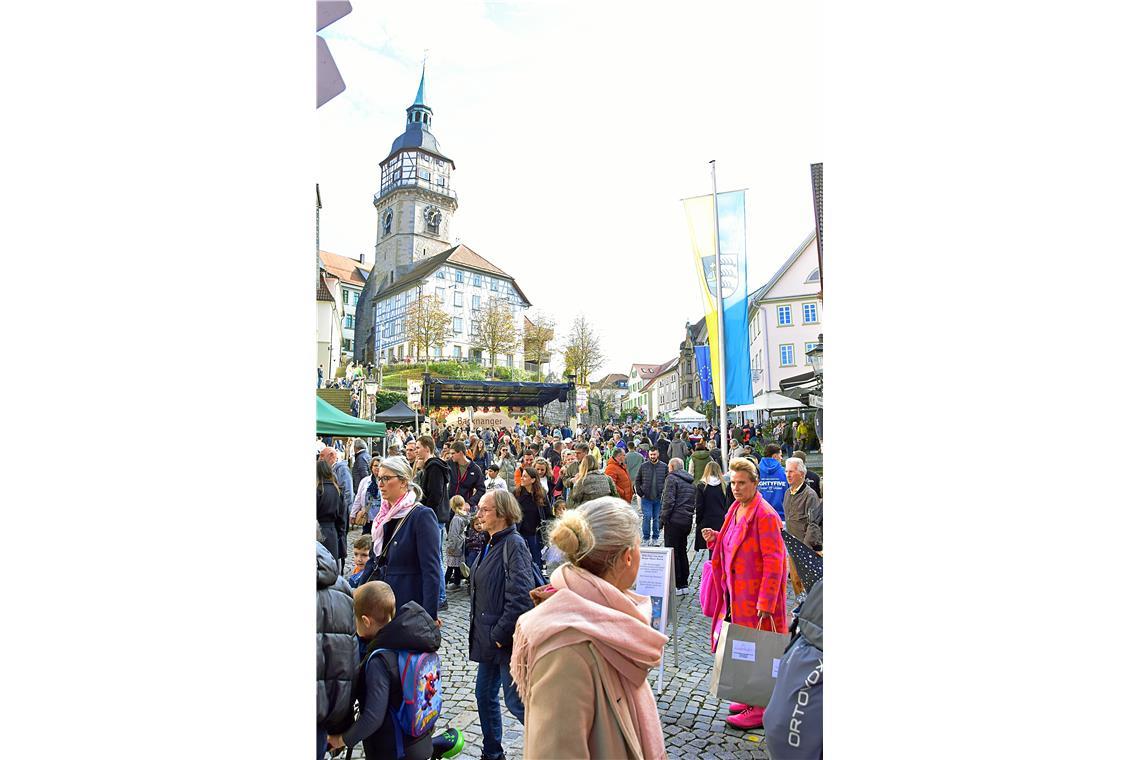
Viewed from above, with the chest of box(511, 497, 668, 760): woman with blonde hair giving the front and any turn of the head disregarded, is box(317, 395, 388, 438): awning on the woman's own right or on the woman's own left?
on the woman's own left

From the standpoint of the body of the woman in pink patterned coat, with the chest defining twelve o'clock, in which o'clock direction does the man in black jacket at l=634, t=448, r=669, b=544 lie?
The man in black jacket is roughly at 4 o'clock from the woman in pink patterned coat.

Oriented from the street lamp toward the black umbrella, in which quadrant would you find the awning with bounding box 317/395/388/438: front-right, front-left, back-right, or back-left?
front-right

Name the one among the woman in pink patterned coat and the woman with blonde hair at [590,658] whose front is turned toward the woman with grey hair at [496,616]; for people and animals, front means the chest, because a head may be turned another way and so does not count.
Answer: the woman in pink patterned coat

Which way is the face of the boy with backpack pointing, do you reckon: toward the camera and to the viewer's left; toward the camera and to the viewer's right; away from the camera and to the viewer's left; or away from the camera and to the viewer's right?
away from the camera and to the viewer's left

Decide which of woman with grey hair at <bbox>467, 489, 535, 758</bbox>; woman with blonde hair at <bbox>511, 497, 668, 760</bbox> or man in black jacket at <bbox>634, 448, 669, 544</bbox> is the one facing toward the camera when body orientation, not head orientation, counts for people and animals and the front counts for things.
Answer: the man in black jacket

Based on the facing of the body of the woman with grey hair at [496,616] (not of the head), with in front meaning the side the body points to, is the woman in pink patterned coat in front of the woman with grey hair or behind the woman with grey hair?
behind

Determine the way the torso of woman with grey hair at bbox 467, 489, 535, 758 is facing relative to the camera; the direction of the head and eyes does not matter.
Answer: to the viewer's left

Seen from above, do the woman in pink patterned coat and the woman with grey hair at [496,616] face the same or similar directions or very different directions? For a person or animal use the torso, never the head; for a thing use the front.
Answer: same or similar directions

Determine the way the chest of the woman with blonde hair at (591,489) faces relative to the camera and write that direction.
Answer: away from the camera

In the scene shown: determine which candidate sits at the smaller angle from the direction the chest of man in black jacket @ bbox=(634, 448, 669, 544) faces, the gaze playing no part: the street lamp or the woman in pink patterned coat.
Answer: the woman in pink patterned coat

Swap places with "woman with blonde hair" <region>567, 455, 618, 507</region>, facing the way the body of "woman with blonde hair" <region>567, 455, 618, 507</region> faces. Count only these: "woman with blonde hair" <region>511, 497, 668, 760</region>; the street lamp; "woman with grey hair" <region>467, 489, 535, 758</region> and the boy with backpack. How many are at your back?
3

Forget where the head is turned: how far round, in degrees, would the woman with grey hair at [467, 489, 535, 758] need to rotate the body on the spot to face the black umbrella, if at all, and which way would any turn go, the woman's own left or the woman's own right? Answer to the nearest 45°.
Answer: approximately 135° to the woman's own left

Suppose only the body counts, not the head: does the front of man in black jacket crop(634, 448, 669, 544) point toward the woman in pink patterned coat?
yes

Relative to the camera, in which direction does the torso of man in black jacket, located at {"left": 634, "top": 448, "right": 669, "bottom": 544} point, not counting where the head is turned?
toward the camera
